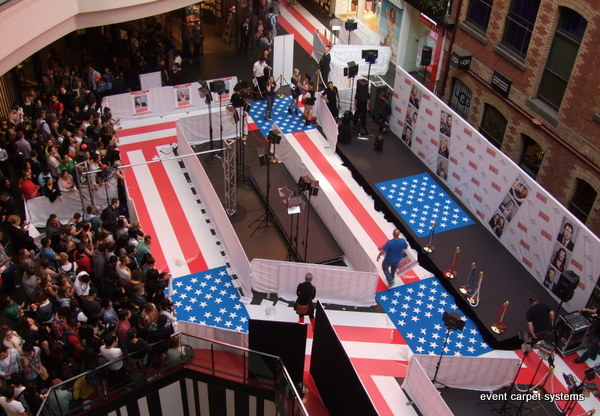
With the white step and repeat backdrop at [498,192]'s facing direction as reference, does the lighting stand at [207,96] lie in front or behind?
in front

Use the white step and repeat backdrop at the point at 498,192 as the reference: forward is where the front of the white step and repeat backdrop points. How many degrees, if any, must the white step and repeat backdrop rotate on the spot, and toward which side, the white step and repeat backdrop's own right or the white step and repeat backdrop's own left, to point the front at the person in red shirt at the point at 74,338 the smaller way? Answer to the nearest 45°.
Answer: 0° — it already faces them

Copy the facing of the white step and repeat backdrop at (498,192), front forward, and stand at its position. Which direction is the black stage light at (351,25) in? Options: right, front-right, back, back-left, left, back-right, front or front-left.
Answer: right

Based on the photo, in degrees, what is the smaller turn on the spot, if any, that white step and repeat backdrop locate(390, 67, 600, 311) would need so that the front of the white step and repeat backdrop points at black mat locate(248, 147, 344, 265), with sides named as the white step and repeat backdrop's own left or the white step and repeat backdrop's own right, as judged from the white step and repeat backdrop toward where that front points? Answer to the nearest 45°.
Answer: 0° — it already faces it

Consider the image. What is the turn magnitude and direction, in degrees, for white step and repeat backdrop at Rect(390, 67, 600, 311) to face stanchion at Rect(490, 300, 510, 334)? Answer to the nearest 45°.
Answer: approximately 45° to its left

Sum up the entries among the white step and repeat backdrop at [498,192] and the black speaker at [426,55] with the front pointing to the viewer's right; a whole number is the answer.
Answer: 0

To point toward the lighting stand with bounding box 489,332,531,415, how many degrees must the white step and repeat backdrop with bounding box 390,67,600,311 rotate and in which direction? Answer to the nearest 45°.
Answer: approximately 45° to its left

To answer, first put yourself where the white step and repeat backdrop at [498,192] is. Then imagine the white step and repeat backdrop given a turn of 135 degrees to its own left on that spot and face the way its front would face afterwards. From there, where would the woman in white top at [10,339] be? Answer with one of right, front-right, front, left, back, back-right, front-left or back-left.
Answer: back-right

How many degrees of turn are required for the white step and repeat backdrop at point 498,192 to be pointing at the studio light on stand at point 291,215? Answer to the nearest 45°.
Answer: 0° — it already faces it
